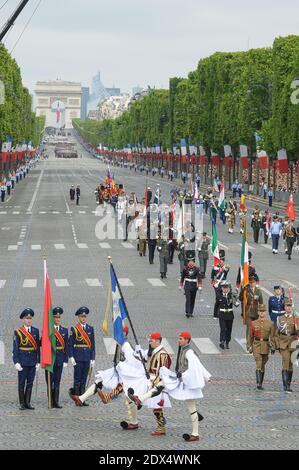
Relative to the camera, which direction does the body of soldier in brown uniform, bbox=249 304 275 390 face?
toward the camera

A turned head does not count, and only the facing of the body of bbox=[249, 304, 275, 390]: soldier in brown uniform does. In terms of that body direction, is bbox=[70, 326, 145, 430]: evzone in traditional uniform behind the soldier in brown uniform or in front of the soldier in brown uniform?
in front

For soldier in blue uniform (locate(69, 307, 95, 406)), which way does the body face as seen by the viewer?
toward the camera

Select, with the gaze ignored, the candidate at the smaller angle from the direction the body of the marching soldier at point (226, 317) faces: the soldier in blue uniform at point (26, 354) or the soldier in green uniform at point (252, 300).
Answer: the soldier in blue uniform

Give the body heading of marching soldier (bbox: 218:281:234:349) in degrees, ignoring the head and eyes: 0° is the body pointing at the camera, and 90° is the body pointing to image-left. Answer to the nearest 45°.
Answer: approximately 0°

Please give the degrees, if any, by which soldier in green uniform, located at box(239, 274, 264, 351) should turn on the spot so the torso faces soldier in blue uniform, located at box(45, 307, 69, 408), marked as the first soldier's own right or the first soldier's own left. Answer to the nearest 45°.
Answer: approximately 45° to the first soldier's own right

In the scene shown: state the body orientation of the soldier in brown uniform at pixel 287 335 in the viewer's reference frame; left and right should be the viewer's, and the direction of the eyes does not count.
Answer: facing the viewer
